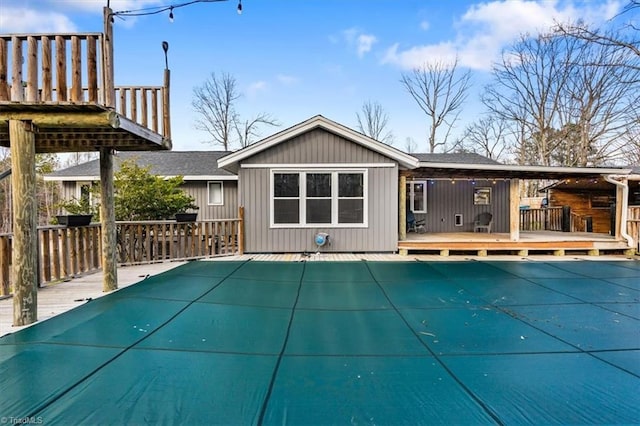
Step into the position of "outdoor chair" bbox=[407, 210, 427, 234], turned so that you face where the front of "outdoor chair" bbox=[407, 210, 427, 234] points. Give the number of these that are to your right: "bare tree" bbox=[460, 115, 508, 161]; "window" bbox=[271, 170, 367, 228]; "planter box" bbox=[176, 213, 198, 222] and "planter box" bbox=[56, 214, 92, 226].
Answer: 3

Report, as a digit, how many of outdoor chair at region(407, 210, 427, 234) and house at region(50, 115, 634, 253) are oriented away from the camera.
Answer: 0

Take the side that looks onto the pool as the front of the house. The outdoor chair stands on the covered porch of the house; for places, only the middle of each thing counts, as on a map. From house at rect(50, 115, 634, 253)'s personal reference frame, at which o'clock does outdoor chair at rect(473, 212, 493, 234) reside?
The outdoor chair is roughly at 10 o'clock from the house.

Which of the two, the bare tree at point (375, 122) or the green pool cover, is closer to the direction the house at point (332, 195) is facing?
the green pool cover

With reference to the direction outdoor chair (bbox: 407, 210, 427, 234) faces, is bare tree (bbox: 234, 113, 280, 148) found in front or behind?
behind

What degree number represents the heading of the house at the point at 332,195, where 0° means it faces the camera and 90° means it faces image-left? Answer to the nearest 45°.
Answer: approximately 0°

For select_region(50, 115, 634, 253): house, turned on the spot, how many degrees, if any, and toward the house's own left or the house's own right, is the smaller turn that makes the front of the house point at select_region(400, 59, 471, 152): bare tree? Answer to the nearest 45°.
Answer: approximately 135° to the house's own left

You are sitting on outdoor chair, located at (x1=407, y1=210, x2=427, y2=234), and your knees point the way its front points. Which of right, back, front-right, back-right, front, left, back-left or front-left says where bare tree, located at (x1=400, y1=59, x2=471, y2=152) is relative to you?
back-left
